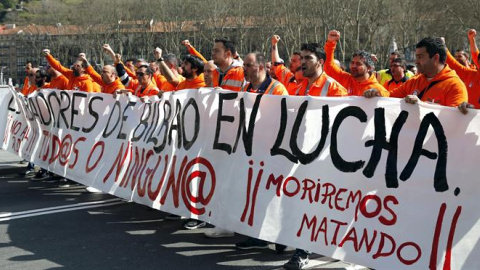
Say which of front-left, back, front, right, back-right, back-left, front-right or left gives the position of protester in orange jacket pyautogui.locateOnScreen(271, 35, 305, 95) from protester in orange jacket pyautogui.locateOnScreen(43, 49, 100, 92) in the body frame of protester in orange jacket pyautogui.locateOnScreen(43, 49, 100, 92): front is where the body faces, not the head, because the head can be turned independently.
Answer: left

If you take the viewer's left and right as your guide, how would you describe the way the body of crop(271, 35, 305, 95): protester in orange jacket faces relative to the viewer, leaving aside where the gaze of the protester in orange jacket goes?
facing the viewer and to the left of the viewer

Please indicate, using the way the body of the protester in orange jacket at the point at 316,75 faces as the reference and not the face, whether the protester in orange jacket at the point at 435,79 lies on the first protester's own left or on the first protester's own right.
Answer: on the first protester's own left

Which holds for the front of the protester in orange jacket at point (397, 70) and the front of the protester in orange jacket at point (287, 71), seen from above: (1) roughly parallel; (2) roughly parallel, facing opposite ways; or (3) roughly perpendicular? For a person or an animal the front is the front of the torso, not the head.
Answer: roughly parallel

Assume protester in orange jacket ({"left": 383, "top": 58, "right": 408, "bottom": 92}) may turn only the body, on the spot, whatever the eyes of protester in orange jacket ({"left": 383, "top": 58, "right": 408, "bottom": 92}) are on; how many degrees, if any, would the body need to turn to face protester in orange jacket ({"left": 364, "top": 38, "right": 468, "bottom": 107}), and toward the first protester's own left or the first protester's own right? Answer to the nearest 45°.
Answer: approximately 45° to the first protester's own left

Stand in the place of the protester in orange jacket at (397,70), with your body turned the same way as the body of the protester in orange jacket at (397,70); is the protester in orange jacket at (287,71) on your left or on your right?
on your right

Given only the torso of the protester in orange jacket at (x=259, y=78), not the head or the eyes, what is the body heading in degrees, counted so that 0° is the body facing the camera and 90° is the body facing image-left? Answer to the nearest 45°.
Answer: approximately 45°

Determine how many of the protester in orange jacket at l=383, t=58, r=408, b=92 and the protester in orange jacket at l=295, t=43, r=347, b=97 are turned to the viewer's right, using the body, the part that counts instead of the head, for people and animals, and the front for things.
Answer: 0

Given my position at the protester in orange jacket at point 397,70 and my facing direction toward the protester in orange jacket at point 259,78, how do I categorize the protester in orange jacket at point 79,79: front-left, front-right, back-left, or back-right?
front-right

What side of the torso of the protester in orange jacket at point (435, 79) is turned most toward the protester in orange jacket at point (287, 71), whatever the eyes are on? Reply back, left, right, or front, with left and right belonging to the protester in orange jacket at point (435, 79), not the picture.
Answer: right

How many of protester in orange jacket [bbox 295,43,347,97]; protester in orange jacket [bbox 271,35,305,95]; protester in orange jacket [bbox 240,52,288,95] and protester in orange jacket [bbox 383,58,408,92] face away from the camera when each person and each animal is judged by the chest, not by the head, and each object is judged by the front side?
0
